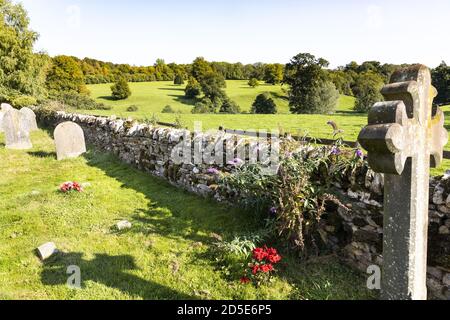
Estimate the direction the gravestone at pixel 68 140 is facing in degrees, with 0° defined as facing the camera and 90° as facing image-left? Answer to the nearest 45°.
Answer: approximately 0°

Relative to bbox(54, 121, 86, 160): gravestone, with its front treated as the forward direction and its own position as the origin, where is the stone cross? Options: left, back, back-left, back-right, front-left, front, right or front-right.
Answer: front

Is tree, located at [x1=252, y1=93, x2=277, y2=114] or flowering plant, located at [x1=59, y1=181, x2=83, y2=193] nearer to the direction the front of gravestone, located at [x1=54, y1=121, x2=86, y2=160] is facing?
the flowering plant

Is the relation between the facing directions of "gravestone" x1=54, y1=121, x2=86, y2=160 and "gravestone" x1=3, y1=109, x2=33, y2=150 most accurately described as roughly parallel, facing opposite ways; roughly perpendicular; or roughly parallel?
roughly parallel

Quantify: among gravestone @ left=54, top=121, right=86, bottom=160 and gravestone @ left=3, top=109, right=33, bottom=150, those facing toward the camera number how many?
2

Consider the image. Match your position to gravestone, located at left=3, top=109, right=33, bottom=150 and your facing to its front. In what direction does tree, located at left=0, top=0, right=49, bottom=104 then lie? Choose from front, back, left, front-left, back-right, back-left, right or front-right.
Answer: back

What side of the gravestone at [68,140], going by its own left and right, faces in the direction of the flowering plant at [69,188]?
front

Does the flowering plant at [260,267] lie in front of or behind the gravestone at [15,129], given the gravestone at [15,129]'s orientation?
in front

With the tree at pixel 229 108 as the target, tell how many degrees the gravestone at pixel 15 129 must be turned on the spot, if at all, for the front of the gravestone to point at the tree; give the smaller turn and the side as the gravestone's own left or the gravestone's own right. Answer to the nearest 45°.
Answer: approximately 135° to the gravestone's own left

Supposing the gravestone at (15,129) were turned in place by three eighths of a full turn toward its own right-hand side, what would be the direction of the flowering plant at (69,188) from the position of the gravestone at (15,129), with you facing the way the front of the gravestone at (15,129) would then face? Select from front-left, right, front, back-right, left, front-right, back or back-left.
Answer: back-left

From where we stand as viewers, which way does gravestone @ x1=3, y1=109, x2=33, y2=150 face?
facing the viewer
